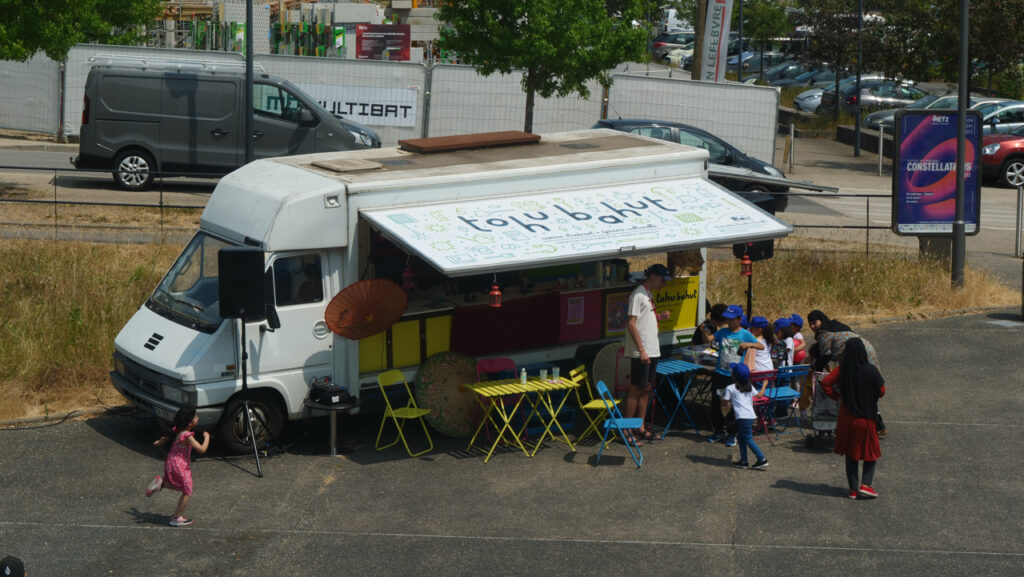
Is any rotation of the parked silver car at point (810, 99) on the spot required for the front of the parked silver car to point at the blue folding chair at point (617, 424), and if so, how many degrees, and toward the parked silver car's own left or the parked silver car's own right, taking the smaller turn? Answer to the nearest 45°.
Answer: approximately 45° to the parked silver car's own left

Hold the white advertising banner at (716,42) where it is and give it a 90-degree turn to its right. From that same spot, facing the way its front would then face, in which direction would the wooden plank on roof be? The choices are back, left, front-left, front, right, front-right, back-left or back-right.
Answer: left

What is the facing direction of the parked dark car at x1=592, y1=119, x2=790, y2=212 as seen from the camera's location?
facing to the right of the viewer

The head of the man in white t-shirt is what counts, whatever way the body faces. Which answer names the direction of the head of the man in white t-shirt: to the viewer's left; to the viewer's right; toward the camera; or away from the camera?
to the viewer's right

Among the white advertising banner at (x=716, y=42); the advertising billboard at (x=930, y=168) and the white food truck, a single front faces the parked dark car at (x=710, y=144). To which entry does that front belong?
the white advertising banner at (x=716, y=42)

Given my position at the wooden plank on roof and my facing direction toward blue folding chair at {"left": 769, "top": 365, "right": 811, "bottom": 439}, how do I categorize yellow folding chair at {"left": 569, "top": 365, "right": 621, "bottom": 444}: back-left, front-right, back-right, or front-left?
front-right

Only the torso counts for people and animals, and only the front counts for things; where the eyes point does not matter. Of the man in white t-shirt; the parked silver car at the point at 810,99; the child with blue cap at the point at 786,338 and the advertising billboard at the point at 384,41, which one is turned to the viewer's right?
the man in white t-shirt

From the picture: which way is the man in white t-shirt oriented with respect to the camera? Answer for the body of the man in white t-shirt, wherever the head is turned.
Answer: to the viewer's right

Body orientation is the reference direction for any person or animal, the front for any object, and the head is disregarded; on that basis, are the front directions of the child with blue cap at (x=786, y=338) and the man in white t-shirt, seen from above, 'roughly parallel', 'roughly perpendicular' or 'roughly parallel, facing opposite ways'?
roughly parallel, facing opposite ways

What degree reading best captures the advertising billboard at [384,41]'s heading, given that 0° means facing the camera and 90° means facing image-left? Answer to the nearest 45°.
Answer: approximately 0°

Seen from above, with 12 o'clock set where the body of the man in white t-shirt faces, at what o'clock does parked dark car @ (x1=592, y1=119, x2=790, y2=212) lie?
The parked dark car is roughly at 9 o'clock from the man in white t-shirt.

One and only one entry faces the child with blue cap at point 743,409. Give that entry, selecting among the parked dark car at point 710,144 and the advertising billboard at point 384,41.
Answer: the advertising billboard

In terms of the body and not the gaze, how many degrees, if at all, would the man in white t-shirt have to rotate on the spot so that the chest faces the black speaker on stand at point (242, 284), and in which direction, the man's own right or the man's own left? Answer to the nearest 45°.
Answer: approximately 135° to the man's own right

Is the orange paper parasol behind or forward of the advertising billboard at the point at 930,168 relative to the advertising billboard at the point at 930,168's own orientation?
forward
